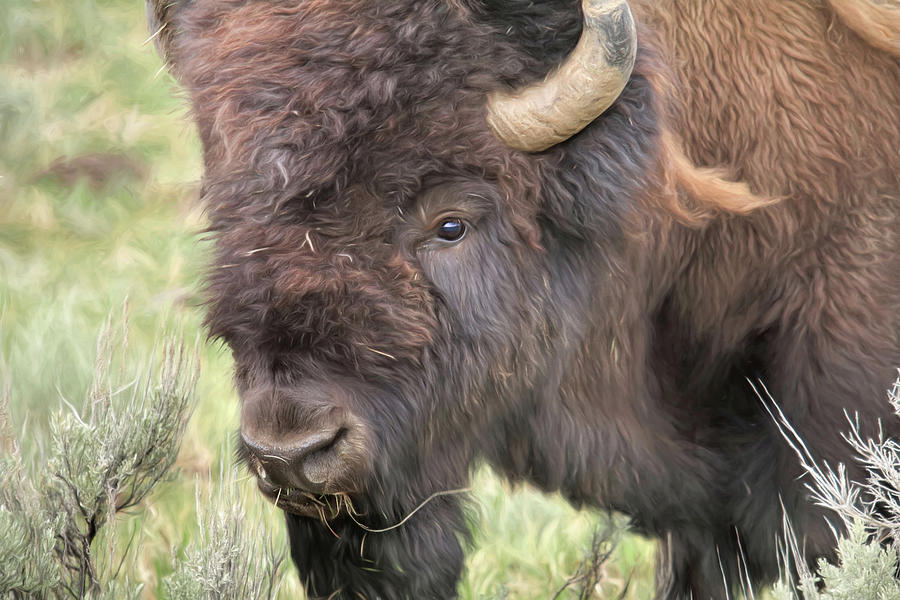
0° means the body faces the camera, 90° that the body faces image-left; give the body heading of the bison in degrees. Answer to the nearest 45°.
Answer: approximately 45°
